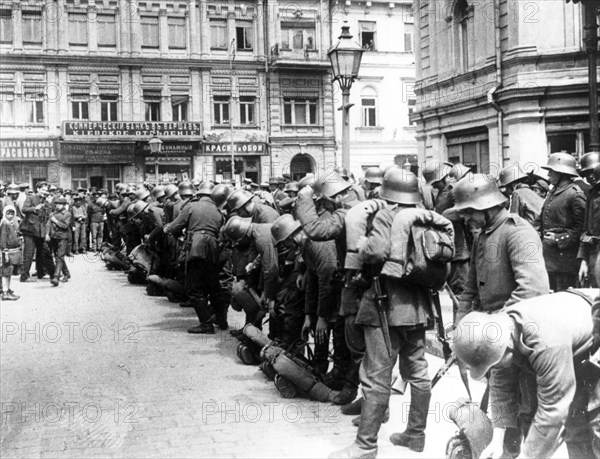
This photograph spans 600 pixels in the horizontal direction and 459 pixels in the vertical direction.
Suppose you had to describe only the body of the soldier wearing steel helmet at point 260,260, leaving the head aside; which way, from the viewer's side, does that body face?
to the viewer's left

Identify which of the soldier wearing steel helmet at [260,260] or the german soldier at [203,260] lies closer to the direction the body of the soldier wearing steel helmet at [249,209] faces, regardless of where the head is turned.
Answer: the german soldier

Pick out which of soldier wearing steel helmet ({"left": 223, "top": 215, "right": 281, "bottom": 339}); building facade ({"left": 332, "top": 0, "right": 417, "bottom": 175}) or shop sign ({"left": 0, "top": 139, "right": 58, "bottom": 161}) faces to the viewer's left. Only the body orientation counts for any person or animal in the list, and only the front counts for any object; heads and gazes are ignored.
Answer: the soldier wearing steel helmet

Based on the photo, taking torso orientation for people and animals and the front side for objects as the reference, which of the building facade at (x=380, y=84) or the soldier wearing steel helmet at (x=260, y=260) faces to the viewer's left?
the soldier wearing steel helmet

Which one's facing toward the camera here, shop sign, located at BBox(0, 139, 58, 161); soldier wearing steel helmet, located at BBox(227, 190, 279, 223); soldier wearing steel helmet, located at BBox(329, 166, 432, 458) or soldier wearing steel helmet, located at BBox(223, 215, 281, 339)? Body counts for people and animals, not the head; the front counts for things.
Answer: the shop sign

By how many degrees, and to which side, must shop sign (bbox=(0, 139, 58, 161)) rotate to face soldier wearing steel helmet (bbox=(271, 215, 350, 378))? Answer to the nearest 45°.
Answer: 0° — it already faces them

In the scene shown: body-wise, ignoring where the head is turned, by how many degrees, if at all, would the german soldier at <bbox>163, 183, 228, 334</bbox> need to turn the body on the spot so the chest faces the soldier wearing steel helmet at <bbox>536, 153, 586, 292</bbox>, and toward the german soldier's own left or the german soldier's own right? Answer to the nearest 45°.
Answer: approximately 180°

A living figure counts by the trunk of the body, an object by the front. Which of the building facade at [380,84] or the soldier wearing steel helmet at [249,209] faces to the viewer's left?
the soldier wearing steel helmet

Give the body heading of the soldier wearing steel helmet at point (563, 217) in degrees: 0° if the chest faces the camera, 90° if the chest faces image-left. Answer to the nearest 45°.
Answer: approximately 45°

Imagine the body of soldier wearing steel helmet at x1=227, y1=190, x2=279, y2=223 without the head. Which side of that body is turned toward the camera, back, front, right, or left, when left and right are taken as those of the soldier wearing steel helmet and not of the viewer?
left
